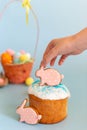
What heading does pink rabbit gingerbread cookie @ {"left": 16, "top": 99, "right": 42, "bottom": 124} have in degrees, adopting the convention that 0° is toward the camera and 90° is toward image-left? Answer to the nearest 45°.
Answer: approximately 90°
